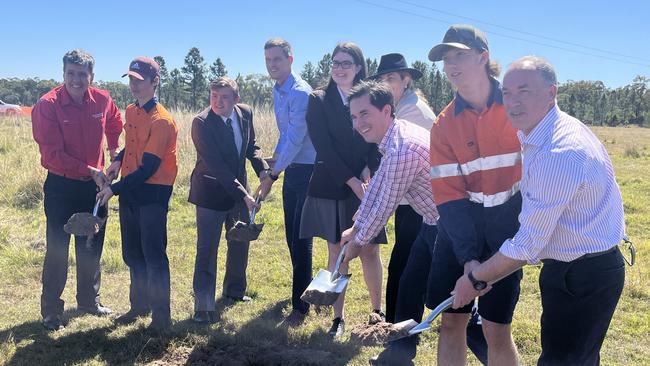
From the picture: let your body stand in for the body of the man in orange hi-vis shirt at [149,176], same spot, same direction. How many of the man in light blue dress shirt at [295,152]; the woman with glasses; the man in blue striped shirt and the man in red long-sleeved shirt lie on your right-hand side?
1

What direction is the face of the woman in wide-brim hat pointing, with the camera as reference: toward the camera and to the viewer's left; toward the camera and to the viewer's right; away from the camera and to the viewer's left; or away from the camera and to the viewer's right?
toward the camera and to the viewer's left

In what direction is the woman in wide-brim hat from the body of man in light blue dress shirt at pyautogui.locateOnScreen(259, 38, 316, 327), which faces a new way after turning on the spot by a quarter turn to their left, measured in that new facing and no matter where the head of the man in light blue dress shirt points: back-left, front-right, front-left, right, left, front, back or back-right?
front

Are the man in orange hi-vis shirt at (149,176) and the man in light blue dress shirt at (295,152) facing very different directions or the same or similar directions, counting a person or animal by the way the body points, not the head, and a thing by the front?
same or similar directions

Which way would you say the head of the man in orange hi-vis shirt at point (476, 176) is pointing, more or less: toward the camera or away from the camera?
toward the camera

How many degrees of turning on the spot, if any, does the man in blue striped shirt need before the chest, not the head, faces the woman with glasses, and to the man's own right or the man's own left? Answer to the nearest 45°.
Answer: approximately 45° to the man's own right

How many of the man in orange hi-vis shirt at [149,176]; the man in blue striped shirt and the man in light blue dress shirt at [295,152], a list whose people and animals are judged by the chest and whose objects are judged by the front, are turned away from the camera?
0

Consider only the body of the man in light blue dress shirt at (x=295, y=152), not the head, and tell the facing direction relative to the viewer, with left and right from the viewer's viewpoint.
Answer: facing the viewer and to the left of the viewer

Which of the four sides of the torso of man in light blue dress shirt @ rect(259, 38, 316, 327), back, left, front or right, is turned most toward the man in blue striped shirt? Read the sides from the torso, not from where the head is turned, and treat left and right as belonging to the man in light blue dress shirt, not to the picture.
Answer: left

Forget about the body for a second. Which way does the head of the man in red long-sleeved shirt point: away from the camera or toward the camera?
toward the camera

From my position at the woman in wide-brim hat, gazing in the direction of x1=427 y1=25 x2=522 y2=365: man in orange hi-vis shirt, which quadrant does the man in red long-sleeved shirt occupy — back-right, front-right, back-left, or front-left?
back-right

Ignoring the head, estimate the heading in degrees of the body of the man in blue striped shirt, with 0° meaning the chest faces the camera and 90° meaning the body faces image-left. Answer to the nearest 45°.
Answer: approximately 90°
